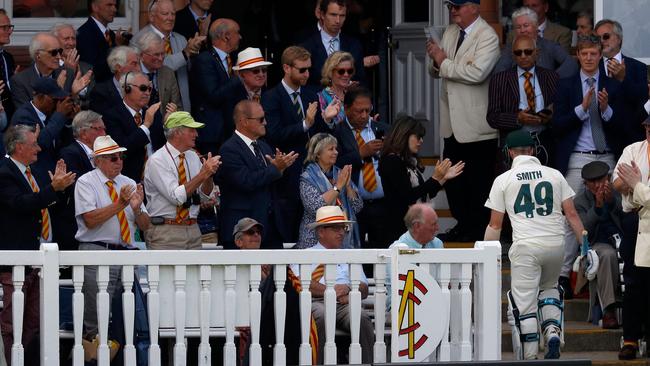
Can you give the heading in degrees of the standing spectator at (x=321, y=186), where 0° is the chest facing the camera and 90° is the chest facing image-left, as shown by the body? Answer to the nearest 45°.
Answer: approximately 315°

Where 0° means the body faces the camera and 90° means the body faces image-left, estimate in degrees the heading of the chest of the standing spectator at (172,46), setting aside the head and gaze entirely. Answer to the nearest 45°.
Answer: approximately 315°

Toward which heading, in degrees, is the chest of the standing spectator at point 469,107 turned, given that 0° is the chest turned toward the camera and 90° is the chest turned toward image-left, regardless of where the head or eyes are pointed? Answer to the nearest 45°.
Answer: approximately 45°

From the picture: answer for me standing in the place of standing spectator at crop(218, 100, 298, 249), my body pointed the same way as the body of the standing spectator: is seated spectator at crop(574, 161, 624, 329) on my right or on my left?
on my left

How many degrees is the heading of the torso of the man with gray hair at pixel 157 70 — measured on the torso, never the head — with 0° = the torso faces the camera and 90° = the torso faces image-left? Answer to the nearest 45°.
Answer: approximately 315°

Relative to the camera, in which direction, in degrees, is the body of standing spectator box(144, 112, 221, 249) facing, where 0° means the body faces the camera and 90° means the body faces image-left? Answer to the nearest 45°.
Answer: approximately 315°

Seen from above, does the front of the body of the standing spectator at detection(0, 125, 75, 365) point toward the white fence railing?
yes

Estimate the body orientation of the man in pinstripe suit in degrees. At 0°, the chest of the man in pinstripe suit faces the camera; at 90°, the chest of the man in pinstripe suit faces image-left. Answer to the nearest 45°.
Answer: approximately 0°

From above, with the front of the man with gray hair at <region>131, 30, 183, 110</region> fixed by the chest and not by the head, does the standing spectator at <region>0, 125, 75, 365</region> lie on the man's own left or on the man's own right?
on the man's own right
